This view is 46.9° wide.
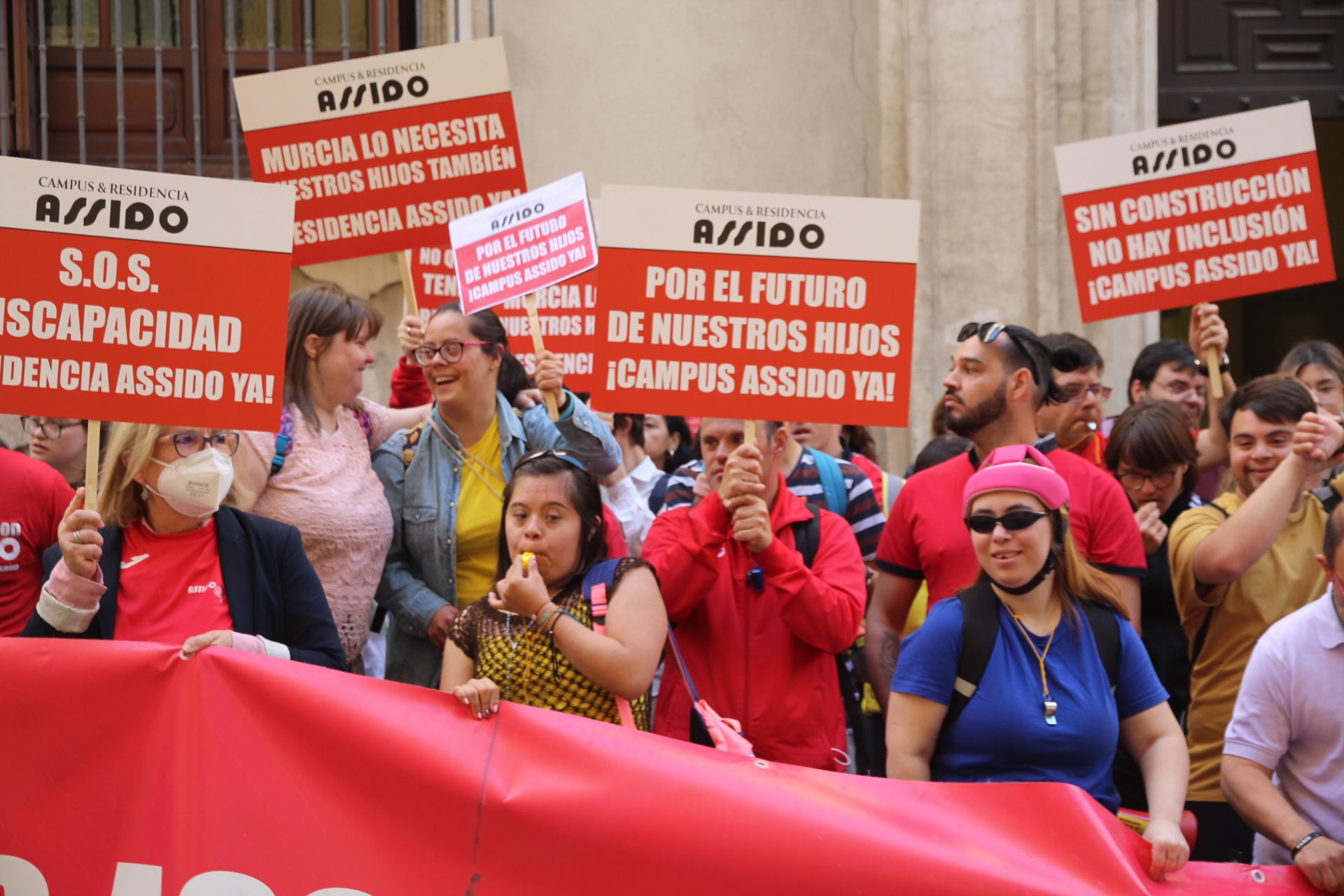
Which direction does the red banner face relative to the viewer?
toward the camera

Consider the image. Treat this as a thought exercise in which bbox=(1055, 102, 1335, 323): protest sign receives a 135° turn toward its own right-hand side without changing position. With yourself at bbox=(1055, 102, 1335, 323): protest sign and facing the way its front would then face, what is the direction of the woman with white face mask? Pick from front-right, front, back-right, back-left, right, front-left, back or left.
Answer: left

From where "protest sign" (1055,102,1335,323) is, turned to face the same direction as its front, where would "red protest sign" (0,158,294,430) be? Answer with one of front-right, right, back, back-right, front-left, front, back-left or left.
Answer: front-right

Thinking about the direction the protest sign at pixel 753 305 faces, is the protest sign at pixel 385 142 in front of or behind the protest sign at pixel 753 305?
behind

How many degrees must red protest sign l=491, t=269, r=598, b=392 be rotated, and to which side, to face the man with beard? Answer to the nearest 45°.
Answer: approximately 45° to its left

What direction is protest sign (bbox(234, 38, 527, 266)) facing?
toward the camera

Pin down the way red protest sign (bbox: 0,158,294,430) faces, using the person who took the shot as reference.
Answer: facing the viewer
